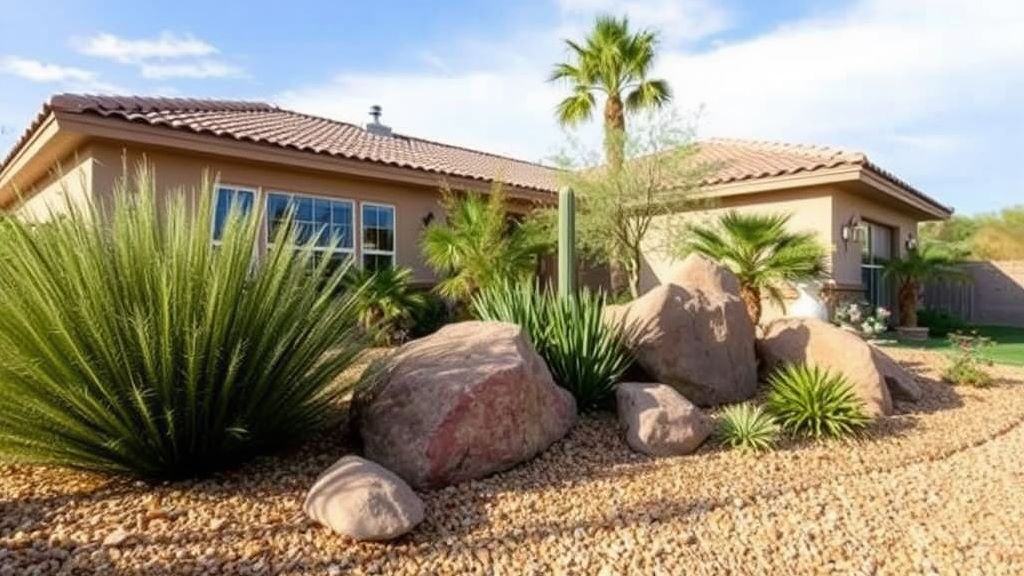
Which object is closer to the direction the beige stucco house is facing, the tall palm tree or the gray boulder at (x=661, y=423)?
the gray boulder

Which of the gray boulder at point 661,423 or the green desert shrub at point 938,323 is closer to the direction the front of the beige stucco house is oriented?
the gray boulder

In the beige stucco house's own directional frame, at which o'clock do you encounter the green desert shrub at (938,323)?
The green desert shrub is roughly at 10 o'clock from the beige stucco house.

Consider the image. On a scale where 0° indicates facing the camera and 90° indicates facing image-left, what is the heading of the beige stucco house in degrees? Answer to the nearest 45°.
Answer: approximately 315°

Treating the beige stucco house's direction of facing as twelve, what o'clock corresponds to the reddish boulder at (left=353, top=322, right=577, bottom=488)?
The reddish boulder is roughly at 1 o'clock from the beige stucco house.
